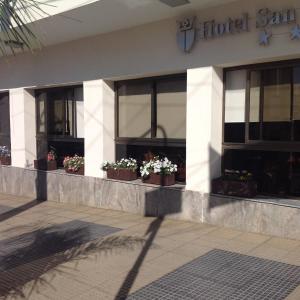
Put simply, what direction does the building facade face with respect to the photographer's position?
facing the viewer and to the left of the viewer

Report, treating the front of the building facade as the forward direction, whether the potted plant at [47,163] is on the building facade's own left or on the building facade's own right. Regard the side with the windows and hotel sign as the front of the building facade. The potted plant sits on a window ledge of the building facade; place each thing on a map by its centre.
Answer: on the building facade's own right

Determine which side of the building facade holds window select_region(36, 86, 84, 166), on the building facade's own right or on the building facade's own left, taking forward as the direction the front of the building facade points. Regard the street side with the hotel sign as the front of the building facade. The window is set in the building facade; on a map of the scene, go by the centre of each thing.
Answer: on the building facade's own right

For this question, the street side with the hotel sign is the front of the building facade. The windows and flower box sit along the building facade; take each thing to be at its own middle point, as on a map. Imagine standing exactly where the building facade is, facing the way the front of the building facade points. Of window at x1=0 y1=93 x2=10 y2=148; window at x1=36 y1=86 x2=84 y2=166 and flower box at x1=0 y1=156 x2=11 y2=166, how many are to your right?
3
